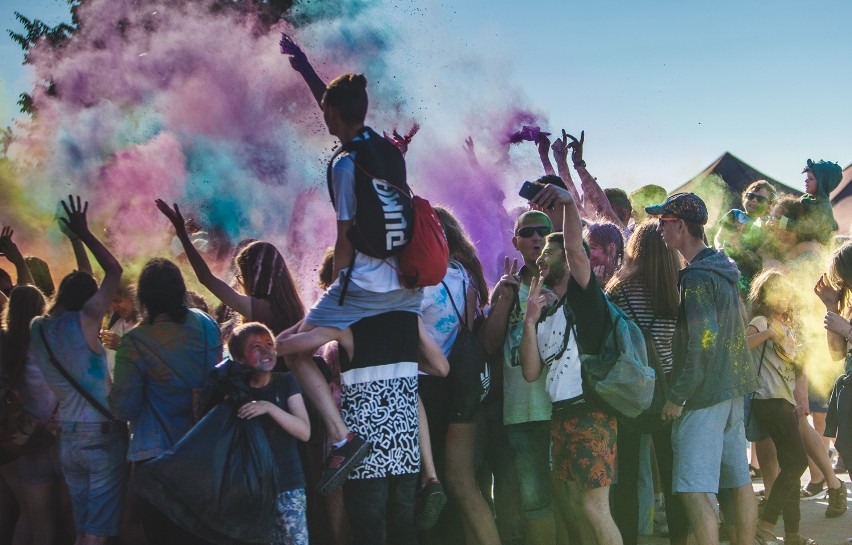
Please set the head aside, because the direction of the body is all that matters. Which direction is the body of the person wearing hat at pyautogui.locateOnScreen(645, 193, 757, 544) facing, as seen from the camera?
to the viewer's left

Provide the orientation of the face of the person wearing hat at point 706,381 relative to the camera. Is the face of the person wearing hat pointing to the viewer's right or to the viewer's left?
to the viewer's left

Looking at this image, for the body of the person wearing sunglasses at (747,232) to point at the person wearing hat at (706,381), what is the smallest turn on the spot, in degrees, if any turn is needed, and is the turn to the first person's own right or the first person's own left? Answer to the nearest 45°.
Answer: approximately 45° to the first person's own left

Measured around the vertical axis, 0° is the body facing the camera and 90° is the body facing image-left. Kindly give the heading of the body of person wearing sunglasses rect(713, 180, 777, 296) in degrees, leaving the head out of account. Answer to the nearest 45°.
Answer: approximately 45°

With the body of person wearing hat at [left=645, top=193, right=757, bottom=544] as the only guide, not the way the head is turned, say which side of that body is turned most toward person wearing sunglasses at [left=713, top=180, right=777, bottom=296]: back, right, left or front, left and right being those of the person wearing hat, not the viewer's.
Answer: right
